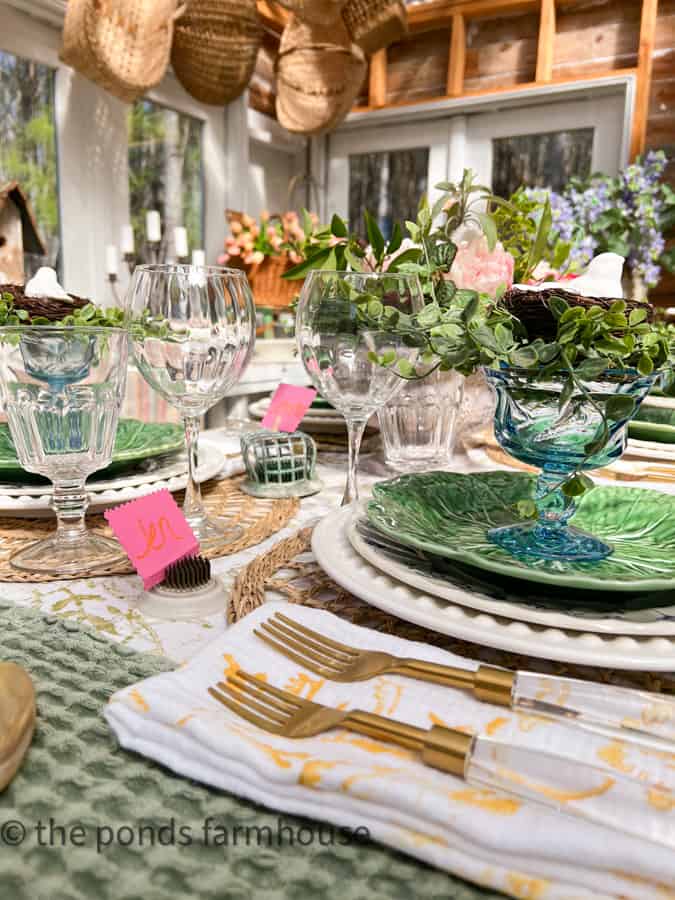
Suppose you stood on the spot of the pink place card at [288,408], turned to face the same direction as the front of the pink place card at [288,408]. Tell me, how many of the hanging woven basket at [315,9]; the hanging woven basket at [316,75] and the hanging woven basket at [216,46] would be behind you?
3

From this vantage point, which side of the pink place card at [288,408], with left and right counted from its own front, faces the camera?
front

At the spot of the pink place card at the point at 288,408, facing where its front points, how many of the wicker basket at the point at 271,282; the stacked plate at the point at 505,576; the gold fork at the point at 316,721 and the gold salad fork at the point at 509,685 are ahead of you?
3

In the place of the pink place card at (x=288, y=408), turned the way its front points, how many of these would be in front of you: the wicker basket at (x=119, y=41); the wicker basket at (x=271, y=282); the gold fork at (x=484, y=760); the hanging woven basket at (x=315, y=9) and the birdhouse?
1

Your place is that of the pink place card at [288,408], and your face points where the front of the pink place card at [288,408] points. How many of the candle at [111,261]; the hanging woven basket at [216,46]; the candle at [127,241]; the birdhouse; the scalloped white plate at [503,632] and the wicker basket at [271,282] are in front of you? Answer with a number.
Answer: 1

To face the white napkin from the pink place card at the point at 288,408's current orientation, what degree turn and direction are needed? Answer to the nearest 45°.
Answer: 0° — it already faces it

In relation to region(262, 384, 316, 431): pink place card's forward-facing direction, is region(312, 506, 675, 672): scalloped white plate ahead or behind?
ahead

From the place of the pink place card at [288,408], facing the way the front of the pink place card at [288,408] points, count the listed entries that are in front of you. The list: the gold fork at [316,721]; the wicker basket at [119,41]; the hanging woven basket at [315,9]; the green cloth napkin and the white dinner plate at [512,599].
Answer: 3

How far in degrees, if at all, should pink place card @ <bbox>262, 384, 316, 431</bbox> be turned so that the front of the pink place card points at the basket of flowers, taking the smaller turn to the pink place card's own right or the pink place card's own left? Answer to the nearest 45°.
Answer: approximately 180°

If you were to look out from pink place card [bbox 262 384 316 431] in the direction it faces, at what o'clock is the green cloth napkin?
The green cloth napkin is roughly at 12 o'clock from the pink place card.

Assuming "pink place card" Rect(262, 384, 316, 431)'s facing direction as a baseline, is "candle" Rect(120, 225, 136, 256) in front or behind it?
behind

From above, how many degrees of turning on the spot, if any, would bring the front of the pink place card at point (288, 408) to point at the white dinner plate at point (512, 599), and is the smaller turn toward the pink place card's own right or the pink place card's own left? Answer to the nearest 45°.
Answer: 0° — it already faces it

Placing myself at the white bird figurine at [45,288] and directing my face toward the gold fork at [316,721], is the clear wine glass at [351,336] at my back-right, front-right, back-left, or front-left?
front-left

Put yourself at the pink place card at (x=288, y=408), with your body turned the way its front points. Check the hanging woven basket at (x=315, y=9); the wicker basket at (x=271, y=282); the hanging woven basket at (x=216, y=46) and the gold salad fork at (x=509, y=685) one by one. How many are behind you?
3

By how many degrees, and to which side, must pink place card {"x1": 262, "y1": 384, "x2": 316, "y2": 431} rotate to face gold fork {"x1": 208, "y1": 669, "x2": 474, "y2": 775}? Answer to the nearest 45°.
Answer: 0° — it already faces it

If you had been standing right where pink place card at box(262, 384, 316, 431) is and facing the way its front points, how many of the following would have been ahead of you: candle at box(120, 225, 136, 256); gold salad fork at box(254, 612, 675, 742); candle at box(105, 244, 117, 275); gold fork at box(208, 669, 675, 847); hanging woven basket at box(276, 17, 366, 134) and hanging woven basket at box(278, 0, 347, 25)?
2
